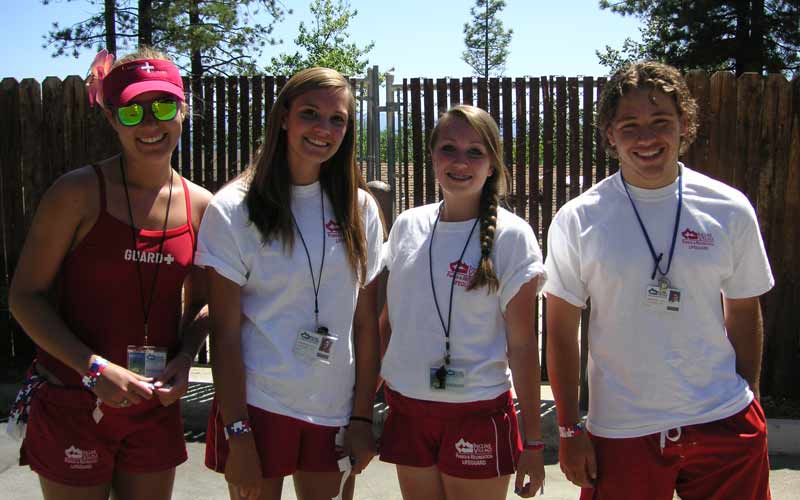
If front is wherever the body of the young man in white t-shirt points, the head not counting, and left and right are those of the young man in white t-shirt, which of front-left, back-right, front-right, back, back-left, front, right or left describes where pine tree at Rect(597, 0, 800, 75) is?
back

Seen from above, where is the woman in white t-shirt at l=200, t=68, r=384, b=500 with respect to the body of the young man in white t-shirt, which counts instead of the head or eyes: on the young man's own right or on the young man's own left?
on the young man's own right

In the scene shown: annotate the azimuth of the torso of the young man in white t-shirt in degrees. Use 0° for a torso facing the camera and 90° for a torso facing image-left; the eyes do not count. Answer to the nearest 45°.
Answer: approximately 0°
